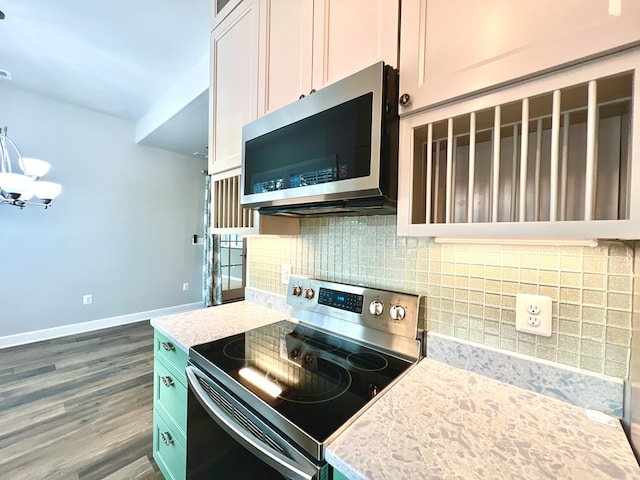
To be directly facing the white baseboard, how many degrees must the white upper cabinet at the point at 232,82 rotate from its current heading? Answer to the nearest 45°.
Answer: approximately 90° to its right

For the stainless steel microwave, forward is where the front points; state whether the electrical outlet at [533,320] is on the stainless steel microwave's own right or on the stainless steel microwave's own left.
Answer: on the stainless steel microwave's own left

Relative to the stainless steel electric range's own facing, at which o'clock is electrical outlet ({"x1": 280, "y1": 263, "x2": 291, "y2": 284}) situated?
The electrical outlet is roughly at 4 o'clock from the stainless steel electric range.

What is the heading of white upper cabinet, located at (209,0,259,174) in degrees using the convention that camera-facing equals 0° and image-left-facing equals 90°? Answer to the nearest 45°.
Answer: approximately 45°
